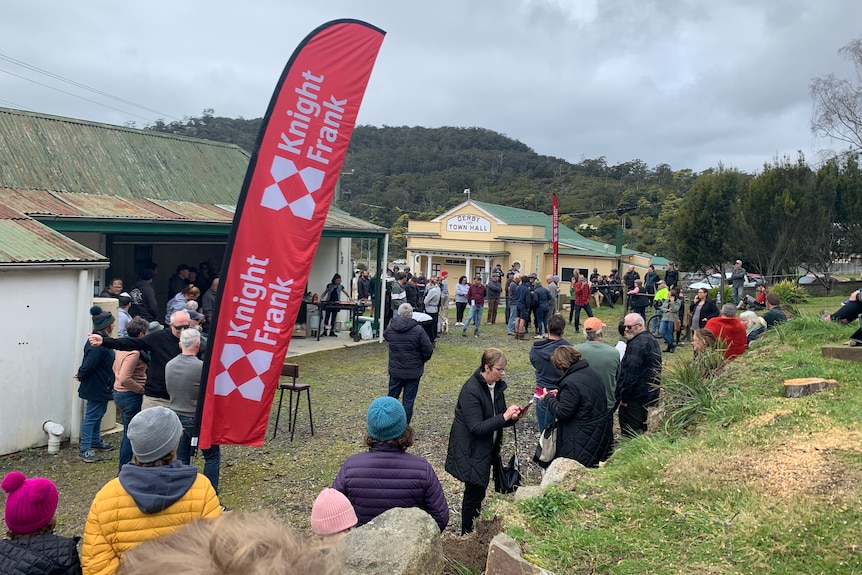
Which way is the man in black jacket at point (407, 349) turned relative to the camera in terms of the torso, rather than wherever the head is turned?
away from the camera

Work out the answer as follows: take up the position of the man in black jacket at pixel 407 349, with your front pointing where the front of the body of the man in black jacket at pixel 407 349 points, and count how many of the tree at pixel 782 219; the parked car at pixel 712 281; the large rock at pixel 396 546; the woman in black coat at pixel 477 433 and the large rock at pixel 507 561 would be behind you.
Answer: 3

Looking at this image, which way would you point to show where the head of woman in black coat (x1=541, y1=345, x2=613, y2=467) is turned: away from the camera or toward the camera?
away from the camera

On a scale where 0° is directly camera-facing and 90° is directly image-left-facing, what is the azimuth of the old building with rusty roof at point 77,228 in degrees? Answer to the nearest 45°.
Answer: approximately 315°

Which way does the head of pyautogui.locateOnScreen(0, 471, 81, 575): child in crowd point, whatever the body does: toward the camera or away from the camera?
away from the camera

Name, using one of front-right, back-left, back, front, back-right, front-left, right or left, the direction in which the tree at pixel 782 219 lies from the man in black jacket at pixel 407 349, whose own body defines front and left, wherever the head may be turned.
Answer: front-right

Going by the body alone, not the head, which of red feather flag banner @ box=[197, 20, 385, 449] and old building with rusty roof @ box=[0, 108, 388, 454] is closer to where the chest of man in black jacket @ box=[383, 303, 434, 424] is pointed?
the old building with rusty roof

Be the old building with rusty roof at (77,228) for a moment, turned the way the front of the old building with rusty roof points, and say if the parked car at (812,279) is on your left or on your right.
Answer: on your left

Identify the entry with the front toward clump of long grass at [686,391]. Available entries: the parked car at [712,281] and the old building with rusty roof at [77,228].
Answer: the old building with rusty roof

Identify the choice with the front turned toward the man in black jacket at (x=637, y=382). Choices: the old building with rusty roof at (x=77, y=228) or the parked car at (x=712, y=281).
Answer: the old building with rusty roof

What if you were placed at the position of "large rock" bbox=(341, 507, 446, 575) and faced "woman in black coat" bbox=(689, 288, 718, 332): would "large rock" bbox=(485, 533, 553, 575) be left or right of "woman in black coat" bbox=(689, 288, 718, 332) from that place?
right

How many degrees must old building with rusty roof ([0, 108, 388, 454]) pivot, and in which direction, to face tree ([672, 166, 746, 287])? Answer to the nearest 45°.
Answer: approximately 90° to its left

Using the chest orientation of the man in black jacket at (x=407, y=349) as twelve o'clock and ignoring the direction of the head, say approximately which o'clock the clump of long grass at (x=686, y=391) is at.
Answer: The clump of long grass is roughly at 4 o'clock from the man in black jacket.

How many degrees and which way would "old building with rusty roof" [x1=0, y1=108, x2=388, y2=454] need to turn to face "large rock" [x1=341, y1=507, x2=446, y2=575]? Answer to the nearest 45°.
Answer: approximately 45° to its right
